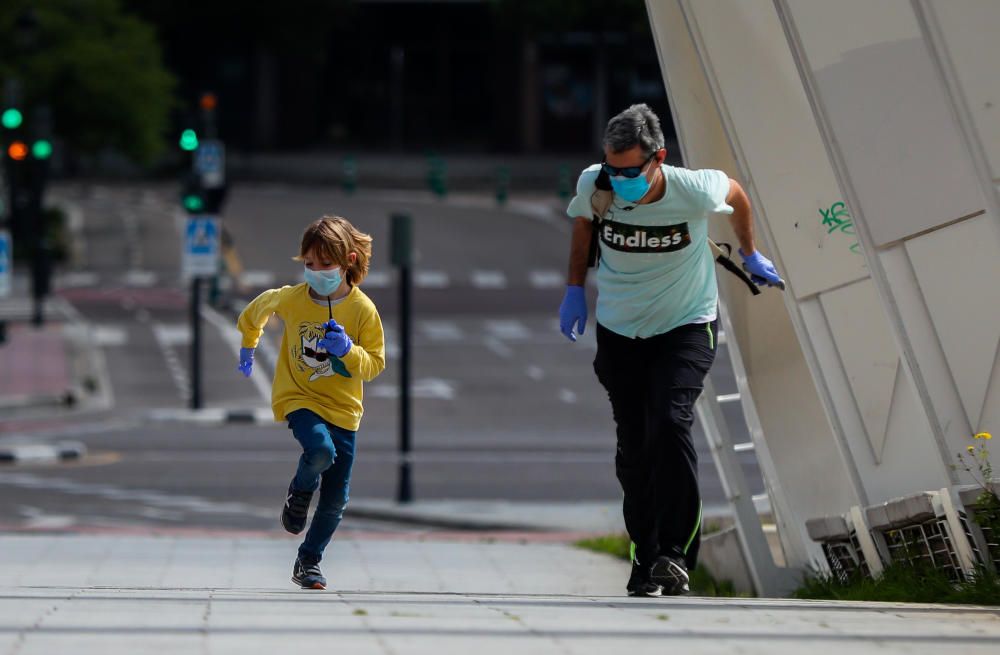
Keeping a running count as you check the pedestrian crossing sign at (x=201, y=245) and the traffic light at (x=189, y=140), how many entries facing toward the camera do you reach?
2

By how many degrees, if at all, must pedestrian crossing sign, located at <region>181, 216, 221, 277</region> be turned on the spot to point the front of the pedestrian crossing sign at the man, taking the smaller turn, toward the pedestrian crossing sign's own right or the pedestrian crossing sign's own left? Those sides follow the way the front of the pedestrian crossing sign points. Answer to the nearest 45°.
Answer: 0° — it already faces them

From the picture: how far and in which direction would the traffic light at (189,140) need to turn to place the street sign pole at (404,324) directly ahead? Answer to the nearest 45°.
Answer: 0° — it already faces it

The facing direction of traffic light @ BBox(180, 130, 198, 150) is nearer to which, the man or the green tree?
the man

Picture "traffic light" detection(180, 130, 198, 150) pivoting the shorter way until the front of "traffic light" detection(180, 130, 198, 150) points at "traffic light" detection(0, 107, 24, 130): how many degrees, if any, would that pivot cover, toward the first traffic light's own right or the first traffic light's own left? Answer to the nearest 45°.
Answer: approximately 135° to the first traffic light's own right

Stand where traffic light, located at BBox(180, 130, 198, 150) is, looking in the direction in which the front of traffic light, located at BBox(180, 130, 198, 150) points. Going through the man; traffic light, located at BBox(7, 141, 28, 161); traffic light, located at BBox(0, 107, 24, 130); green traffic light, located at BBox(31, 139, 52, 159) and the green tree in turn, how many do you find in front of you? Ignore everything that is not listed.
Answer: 1

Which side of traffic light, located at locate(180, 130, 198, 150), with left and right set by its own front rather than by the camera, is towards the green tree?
back

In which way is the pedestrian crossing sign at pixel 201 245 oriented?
toward the camera

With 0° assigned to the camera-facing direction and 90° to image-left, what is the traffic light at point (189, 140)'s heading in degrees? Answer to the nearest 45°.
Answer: approximately 0°

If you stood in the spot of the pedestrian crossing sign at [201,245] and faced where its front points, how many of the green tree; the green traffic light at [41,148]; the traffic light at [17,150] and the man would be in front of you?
1
